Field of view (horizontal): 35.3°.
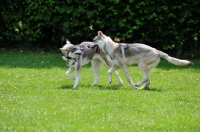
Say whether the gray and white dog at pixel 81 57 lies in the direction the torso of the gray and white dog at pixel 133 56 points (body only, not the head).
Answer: yes

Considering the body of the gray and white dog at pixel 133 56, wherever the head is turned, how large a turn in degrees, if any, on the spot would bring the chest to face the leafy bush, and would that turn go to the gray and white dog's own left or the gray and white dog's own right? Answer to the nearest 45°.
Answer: approximately 90° to the gray and white dog's own right

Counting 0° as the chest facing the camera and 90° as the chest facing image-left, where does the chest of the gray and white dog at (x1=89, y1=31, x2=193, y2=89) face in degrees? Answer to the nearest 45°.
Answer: approximately 90°

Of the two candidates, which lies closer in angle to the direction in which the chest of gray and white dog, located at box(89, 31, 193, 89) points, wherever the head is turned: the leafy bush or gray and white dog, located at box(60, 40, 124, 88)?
the gray and white dog
